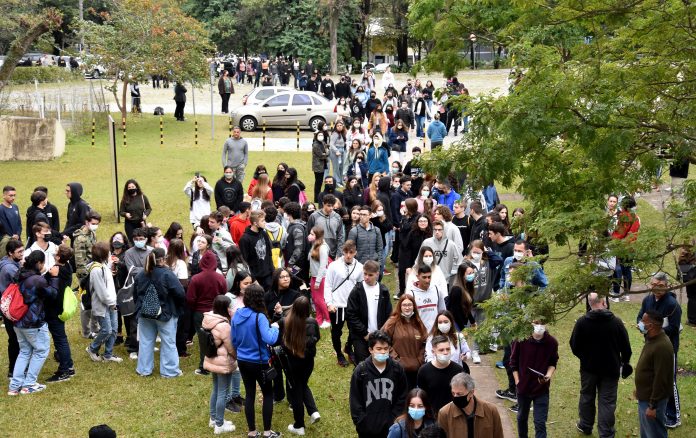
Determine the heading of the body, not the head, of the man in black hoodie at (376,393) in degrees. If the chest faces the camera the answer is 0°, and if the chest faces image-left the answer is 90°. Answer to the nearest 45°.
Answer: approximately 0°

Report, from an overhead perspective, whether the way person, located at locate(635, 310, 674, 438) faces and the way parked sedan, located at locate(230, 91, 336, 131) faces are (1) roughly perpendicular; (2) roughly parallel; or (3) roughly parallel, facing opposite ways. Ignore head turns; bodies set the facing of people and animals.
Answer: roughly parallel

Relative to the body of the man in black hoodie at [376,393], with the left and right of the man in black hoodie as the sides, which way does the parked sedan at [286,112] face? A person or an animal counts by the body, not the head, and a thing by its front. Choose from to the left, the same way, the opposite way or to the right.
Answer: to the right

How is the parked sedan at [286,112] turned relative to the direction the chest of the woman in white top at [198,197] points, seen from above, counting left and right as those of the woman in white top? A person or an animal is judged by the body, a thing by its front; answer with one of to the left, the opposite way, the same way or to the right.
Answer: to the right

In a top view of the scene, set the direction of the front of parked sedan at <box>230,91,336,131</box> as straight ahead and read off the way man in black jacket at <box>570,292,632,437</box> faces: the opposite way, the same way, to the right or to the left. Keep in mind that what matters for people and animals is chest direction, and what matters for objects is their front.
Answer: to the right

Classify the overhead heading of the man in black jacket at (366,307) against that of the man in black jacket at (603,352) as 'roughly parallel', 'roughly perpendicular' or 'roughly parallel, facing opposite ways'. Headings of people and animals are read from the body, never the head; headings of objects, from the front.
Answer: roughly parallel, facing opposite ways

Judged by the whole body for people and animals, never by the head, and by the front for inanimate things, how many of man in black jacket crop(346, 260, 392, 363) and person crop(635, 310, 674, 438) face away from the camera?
0

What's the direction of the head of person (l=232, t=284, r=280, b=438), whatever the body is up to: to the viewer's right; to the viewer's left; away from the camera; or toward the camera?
away from the camera

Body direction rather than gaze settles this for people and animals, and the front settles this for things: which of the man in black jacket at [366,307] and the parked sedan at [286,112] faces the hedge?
the parked sedan

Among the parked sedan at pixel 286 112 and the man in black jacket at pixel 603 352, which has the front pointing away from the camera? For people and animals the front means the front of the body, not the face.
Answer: the man in black jacket

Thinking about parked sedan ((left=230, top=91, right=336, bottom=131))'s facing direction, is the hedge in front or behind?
in front

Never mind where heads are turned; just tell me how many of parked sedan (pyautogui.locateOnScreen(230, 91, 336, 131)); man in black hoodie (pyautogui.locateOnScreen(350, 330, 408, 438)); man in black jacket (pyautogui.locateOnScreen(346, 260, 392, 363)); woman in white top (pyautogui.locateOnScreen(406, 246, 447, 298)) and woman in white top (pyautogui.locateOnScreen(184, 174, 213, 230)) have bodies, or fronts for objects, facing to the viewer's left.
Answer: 1

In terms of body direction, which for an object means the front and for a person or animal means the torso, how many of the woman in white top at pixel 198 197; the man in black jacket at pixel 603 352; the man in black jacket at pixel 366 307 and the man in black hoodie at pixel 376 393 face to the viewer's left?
0

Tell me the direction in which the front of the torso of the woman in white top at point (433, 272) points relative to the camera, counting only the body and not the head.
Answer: toward the camera

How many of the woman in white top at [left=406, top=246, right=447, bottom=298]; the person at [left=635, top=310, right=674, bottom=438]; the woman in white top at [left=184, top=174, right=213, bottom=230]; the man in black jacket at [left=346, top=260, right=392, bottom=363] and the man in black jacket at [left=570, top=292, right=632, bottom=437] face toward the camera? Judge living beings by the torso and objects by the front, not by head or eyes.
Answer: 3

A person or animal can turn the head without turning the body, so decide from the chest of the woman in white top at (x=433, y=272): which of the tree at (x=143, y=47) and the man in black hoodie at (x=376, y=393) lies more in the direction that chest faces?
the man in black hoodie

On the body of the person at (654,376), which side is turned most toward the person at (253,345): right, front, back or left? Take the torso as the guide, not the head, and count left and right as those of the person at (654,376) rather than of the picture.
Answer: front

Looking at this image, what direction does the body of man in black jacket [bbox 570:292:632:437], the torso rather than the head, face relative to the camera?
away from the camera

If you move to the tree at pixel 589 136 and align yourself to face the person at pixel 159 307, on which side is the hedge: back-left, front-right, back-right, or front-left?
front-right

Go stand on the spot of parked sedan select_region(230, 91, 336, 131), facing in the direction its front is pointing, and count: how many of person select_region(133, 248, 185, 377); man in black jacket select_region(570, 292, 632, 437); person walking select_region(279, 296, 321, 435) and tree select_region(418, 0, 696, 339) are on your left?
4

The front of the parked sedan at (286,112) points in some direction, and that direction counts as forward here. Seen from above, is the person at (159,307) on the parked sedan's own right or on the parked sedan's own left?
on the parked sedan's own left

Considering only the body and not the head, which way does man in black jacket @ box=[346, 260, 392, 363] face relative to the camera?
toward the camera

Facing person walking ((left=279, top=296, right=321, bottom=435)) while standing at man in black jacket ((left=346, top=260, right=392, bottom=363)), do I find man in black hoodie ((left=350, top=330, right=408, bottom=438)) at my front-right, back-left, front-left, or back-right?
front-left
